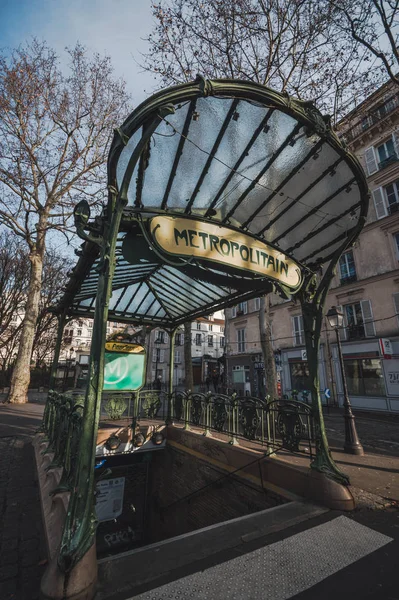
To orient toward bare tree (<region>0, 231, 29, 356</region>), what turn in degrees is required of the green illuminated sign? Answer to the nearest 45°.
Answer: approximately 135° to its right

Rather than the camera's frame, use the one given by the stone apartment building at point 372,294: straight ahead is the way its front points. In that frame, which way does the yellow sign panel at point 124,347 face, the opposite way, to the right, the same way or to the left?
to the left

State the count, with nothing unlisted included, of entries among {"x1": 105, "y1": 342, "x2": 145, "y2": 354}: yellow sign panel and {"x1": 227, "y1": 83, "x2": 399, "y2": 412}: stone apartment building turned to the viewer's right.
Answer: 0

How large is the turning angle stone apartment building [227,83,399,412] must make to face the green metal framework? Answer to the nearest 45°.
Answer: approximately 45° to its left

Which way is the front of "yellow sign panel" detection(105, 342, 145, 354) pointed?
toward the camera

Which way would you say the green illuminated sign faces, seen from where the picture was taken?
facing the viewer

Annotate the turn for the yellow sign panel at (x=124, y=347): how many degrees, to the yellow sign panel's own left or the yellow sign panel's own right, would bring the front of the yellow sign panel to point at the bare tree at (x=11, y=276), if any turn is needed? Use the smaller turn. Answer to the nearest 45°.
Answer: approximately 135° to the yellow sign panel's own right

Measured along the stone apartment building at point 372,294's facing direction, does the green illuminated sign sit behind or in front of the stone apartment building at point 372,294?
in front

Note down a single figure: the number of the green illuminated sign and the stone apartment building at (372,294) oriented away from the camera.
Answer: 0

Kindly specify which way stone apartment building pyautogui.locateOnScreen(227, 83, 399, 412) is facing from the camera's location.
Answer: facing the viewer and to the left of the viewer
